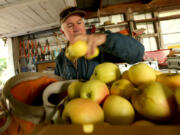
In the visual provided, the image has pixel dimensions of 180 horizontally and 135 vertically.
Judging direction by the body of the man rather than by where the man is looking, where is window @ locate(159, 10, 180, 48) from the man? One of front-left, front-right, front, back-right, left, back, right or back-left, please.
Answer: back-left

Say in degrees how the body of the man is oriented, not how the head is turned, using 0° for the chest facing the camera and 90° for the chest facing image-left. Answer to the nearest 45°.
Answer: approximately 0°

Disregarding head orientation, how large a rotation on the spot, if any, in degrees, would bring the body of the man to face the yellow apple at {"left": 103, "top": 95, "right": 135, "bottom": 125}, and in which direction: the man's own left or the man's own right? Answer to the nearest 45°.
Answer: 0° — they already face it

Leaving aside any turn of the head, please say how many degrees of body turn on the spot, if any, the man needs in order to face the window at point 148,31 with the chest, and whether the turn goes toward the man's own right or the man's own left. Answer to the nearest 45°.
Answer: approximately 135° to the man's own left

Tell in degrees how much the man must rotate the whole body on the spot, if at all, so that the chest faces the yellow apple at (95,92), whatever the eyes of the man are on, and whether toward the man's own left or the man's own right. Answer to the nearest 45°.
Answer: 0° — they already face it

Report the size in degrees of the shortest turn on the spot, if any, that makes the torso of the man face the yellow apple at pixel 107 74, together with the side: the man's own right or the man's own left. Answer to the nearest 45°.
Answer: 0° — they already face it
